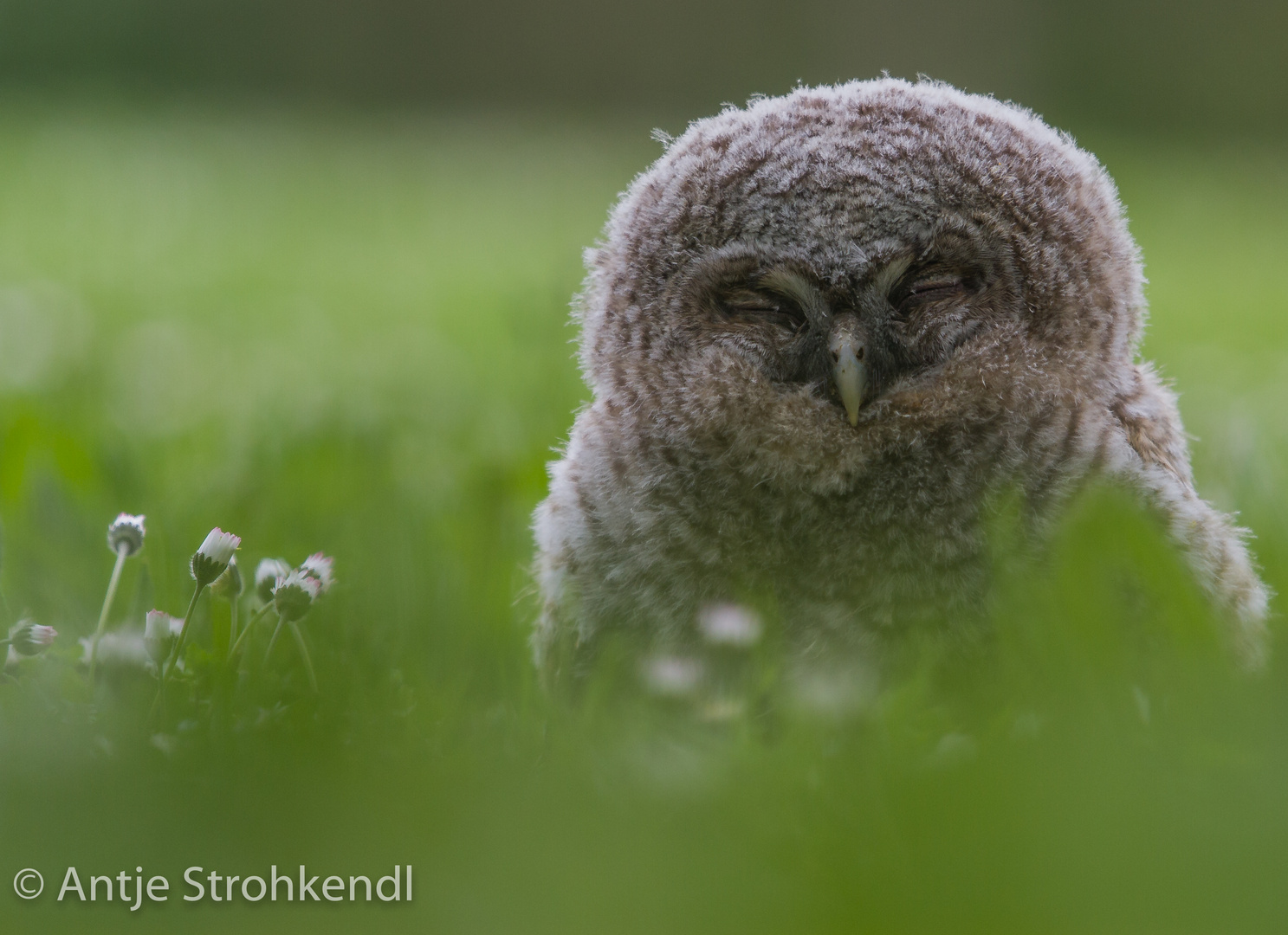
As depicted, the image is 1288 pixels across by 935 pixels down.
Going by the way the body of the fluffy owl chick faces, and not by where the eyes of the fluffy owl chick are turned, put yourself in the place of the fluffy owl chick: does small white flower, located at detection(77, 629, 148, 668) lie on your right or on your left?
on your right

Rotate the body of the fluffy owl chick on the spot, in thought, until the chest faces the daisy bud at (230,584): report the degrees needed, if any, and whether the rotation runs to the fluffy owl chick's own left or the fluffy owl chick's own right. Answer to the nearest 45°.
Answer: approximately 45° to the fluffy owl chick's own right

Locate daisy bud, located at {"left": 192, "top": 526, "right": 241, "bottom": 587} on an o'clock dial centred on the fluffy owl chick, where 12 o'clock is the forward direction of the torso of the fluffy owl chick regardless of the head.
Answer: The daisy bud is roughly at 2 o'clock from the fluffy owl chick.

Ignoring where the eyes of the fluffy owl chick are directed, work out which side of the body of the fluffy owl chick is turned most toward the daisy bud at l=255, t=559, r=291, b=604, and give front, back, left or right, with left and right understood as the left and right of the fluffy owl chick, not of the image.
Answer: right

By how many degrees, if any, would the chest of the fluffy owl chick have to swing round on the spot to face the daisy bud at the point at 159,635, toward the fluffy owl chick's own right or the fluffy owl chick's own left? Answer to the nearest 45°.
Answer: approximately 45° to the fluffy owl chick's own right

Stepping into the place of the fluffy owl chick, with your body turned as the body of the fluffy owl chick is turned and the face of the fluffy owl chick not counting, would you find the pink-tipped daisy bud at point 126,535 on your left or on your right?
on your right

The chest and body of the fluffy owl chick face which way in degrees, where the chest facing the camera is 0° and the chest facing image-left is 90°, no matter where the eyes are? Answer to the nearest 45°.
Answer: approximately 0°

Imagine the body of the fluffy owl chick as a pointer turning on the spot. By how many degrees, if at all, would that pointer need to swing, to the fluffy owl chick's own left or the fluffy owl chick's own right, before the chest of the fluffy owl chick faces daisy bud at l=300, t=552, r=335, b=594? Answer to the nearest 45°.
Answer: approximately 45° to the fluffy owl chick's own right
